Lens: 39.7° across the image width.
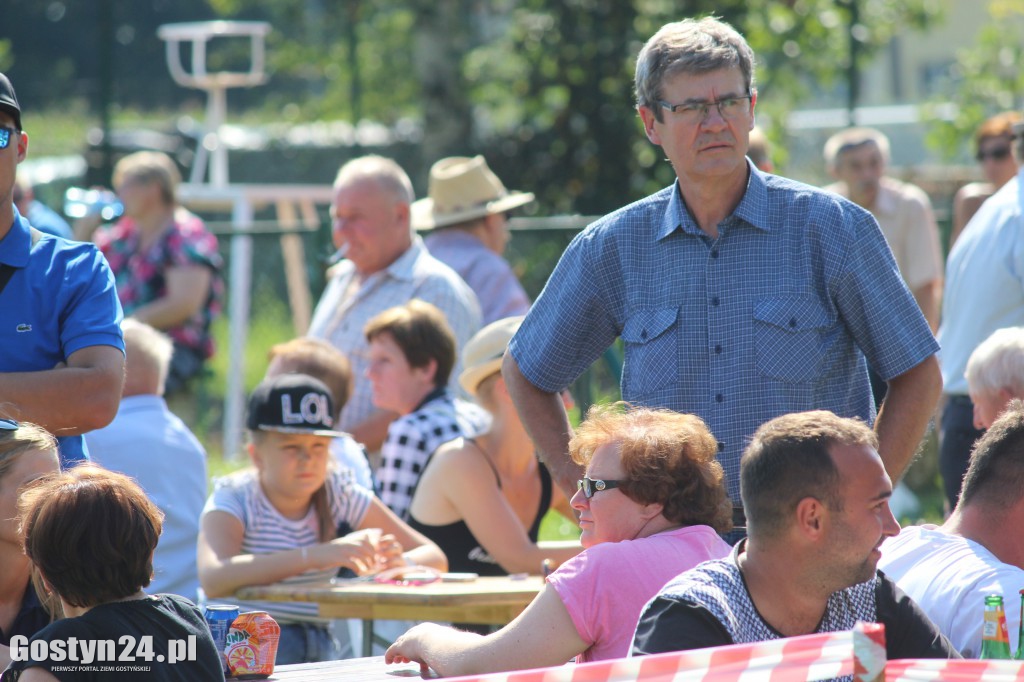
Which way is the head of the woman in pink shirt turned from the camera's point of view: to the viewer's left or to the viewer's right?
to the viewer's left

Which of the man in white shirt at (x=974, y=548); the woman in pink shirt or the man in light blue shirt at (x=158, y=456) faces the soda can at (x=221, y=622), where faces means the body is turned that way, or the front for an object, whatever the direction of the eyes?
the woman in pink shirt

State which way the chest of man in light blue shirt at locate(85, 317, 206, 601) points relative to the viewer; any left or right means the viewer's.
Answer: facing away from the viewer and to the left of the viewer

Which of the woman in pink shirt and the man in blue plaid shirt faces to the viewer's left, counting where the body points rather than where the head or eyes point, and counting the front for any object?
the woman in pink shirt

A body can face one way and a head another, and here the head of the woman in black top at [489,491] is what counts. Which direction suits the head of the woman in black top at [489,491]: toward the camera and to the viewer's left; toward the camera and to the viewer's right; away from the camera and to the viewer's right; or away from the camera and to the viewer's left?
away from the camera and to the viewer's right

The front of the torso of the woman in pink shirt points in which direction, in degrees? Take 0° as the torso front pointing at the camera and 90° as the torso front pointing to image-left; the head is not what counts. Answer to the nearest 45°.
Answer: approximately 90°

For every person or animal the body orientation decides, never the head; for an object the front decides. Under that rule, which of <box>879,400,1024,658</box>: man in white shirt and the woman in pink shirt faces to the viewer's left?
the woman in pink shirt

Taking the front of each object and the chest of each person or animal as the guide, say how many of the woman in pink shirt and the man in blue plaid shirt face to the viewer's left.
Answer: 1
